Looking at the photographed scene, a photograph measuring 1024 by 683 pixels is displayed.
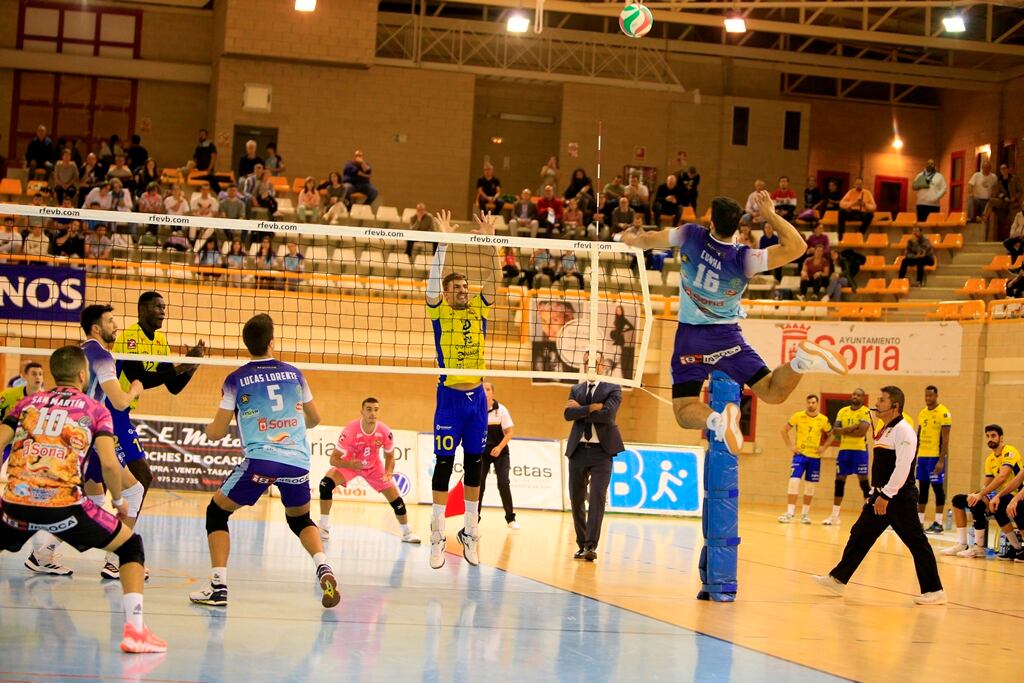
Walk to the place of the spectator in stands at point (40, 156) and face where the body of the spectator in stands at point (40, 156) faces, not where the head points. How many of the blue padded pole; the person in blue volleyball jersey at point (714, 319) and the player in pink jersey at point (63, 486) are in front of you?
3

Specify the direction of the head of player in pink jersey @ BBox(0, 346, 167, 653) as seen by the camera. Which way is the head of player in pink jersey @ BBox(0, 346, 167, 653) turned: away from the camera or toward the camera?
away from the camera

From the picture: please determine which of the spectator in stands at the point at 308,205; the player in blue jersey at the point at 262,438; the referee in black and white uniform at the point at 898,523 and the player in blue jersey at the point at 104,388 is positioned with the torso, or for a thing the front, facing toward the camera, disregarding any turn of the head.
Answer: the spectator in stands

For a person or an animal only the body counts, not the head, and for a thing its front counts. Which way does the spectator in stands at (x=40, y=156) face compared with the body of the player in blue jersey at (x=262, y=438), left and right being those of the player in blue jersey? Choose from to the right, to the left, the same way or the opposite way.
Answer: the opposite way

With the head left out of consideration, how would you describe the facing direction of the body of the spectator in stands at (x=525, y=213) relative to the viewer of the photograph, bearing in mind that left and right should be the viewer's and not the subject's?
facing the viewer

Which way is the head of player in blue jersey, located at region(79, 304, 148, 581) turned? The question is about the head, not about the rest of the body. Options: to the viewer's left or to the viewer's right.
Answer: to the viewer's right

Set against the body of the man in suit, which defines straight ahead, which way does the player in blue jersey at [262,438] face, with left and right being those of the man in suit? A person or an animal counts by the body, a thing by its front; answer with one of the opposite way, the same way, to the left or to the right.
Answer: the opposite way

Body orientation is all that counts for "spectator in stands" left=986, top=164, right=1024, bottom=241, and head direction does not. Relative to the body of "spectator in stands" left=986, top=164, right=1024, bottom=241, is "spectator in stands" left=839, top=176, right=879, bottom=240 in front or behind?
in front

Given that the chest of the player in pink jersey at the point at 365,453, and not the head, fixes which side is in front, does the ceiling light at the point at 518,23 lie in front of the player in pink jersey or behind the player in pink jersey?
behind

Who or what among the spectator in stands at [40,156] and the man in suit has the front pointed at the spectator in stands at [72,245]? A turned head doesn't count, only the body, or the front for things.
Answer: the spectator in stands at [40,156]

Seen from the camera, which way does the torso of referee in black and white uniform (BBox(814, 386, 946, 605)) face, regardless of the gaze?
to the viewer's left

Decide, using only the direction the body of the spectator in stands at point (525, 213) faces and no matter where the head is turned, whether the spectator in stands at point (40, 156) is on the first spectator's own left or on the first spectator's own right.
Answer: on the first spectator's own right

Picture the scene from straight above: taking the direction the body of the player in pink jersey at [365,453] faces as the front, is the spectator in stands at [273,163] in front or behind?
behind

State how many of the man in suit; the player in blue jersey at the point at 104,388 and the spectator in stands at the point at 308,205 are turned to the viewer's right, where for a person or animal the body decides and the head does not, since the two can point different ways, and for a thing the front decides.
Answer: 1

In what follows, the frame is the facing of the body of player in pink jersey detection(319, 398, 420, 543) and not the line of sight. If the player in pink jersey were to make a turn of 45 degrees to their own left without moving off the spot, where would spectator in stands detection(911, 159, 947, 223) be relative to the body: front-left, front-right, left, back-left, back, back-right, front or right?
left

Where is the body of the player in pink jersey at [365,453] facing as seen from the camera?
toward the camera

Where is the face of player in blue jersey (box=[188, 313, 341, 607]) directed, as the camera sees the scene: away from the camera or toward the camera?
away from the camera

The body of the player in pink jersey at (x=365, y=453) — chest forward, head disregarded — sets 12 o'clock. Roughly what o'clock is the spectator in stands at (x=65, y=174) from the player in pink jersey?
The spectator in stands is roughly at 5 o'clock from the player in pink jersey.

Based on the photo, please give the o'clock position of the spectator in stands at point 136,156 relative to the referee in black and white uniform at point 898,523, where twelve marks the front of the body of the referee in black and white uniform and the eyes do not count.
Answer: The spectator in stands is roughly at 1 o'clock from the referee in black and white uniform.
